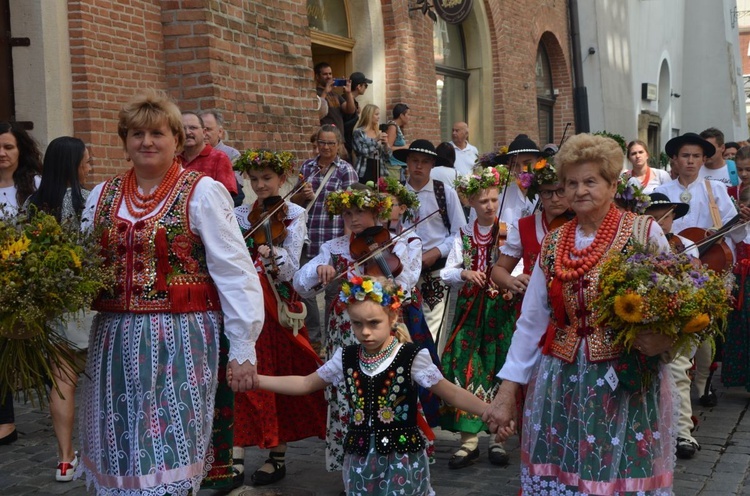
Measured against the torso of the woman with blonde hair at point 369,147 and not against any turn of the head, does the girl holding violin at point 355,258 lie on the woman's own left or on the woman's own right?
on the woman's own right

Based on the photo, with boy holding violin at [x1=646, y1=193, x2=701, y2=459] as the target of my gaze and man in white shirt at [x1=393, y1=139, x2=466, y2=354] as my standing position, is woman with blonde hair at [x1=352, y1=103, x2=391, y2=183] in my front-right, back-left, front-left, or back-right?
back-left

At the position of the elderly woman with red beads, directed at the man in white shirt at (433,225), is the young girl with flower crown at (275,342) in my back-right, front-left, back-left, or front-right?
front-left

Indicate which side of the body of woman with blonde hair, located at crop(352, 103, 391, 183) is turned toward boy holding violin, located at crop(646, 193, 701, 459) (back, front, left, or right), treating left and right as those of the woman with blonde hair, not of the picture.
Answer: front

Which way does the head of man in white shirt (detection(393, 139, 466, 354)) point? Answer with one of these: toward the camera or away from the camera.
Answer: toward the camera

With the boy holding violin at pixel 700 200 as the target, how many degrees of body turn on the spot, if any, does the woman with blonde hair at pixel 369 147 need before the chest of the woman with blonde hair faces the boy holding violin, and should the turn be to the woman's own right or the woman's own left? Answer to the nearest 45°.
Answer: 0° — they already face them

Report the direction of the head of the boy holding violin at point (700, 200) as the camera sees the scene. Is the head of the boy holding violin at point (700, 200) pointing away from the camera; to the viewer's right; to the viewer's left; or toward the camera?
toward the camera

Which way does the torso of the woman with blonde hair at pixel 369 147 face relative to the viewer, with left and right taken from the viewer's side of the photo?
facing the viewer and to the right of the viewer

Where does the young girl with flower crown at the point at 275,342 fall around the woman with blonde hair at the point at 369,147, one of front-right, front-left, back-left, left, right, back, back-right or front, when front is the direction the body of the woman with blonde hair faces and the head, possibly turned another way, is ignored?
front-right

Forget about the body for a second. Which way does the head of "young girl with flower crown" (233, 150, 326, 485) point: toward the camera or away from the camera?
toward the camera

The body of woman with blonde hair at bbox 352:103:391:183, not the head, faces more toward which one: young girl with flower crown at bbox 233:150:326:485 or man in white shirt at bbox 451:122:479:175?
the young girl with flower crown

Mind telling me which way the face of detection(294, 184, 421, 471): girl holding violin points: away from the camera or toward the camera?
toward the camera

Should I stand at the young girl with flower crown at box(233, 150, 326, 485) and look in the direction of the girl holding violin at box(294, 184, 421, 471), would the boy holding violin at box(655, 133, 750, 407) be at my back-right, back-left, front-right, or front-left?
front-left
